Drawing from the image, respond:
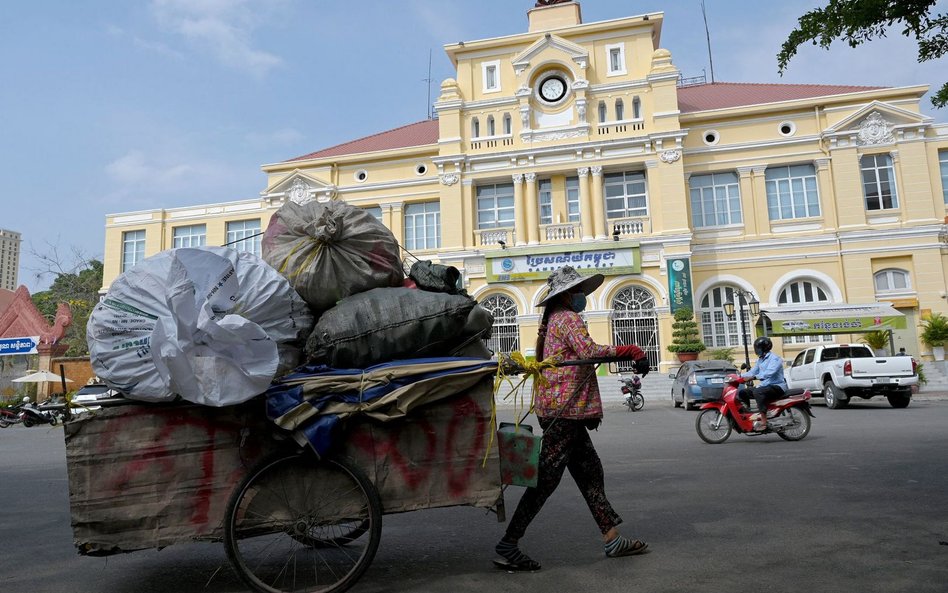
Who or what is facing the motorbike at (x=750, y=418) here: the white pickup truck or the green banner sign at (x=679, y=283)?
the green banner sign

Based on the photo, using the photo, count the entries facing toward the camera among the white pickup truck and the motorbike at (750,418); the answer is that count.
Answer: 0

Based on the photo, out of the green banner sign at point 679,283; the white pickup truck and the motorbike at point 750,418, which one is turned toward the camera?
the green banner sign

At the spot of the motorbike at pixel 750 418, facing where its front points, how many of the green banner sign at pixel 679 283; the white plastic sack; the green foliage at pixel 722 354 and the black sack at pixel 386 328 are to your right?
2

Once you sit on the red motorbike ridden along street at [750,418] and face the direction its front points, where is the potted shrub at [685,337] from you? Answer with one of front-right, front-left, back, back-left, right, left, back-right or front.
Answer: right

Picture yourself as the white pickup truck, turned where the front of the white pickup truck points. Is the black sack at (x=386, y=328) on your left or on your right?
on your left

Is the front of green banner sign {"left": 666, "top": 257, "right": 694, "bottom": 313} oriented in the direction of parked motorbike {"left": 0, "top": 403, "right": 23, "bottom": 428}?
no

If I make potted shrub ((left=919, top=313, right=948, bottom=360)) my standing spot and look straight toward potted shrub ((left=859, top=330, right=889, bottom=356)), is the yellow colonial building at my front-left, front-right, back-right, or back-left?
front-right

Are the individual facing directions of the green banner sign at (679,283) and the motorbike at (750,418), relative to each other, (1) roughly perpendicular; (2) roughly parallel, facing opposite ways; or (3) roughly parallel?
roughly perpendicular

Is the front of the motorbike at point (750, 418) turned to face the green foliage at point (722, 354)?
no

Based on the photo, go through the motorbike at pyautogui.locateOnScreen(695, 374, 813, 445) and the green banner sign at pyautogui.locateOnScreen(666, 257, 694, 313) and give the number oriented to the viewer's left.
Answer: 1

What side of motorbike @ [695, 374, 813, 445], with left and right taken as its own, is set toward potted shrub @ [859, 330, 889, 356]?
right

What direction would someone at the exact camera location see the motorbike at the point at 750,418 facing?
facing to the left of the viewer

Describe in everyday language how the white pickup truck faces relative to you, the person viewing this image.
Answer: facing away from the viewer and to the left of the viewer

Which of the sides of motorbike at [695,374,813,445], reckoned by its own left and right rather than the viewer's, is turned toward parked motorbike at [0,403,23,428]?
front

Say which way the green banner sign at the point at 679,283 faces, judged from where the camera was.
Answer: facing the viewer

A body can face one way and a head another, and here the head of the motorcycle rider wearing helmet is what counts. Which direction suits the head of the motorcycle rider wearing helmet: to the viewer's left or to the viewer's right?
to the viewer's left
